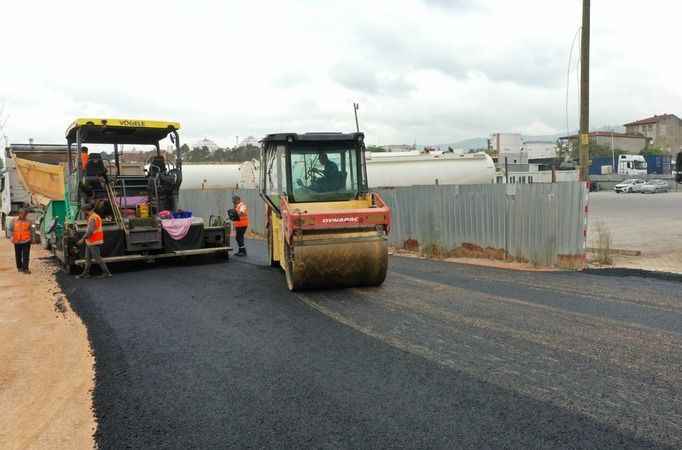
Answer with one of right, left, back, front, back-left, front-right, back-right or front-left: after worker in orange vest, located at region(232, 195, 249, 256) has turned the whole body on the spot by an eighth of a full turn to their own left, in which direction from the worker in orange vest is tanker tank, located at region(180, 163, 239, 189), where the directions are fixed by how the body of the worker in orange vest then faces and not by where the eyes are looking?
back-right

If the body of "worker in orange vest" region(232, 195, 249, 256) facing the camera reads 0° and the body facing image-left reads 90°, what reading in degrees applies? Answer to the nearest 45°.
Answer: approximately 90°

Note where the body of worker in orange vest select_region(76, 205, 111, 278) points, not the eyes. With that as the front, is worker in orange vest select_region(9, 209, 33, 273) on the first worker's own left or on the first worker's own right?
on the first worker's own right

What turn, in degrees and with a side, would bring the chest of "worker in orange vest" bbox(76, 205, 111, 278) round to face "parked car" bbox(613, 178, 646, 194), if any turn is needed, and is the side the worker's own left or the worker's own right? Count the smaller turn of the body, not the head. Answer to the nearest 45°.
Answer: approximately 135° to the worker's own right

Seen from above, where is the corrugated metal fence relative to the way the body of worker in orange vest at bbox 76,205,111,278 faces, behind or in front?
behind

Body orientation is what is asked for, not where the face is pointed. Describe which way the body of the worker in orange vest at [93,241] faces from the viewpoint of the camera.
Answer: to the viewer's left

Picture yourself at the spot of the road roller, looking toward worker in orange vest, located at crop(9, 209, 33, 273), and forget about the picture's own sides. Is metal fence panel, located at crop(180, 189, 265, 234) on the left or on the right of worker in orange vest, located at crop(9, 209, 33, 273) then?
right
